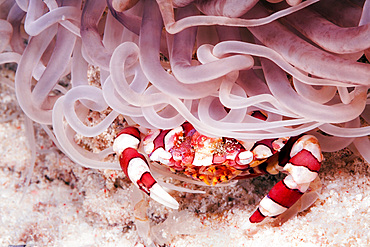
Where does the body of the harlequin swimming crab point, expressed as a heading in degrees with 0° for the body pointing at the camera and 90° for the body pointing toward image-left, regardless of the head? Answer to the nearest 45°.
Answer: approximately 0°
